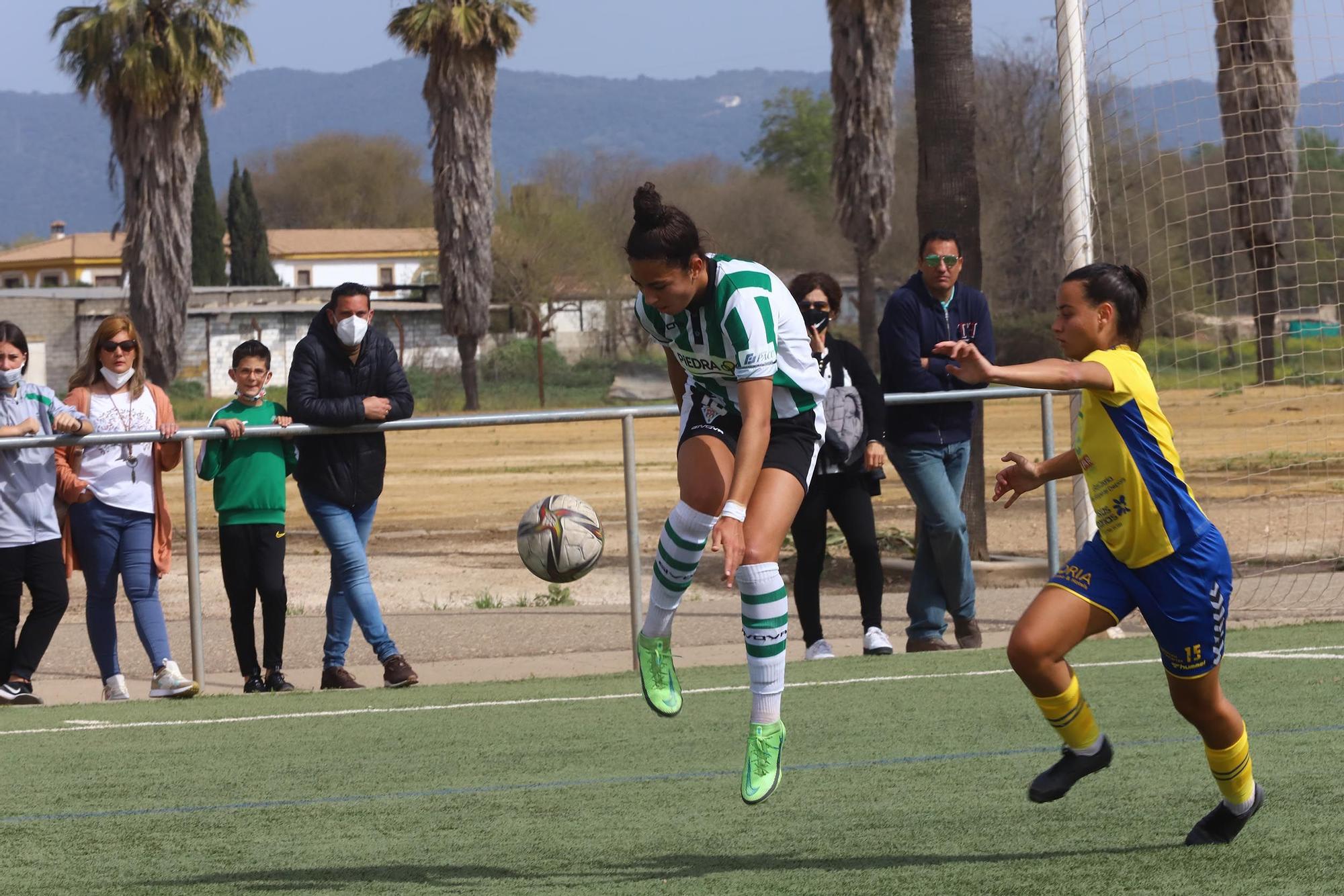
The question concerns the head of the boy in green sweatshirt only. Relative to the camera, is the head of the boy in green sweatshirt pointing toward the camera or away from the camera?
toward the camera

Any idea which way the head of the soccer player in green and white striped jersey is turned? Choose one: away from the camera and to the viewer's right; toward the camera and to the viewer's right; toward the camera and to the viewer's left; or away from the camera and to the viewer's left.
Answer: toward the camera and to the viewer's left

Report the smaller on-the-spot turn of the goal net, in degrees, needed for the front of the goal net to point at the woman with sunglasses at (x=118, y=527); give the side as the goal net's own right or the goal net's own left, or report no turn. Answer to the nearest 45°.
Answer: approximately 45° to the goal net's own right

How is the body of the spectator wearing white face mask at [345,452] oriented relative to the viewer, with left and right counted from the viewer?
facing the viewer

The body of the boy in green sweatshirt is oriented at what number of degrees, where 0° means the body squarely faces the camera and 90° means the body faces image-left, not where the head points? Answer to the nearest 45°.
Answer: approximately 0°

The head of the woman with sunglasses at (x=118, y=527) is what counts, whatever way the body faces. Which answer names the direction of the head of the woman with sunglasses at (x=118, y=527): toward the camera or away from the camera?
toward the camera

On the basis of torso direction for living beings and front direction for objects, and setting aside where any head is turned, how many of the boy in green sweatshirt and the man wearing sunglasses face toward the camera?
2

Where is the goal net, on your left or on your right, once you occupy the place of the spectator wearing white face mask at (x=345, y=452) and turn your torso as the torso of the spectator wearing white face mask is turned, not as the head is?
on your left

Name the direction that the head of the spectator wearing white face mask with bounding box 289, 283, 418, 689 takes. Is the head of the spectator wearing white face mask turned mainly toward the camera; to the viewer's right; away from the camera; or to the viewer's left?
toward the camera

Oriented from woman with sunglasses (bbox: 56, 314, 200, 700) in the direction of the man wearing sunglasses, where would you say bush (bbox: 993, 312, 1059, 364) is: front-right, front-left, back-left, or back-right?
front-left

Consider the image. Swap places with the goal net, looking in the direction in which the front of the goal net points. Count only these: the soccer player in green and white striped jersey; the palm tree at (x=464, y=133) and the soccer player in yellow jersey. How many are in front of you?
2

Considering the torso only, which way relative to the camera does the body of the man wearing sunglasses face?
toward the camera

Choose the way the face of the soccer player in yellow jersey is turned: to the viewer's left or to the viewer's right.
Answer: to the viewer's left

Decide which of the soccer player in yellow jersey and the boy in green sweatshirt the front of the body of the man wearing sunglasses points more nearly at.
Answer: the soccer player in yellow jersey

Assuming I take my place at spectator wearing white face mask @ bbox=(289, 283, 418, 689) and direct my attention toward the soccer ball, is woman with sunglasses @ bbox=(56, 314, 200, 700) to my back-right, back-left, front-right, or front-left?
back-right
